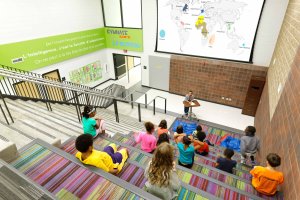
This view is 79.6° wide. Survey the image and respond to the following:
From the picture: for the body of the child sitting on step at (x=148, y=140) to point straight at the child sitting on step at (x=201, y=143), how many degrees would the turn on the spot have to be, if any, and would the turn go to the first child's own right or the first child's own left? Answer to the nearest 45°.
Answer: approximately 45° to the first child's own right

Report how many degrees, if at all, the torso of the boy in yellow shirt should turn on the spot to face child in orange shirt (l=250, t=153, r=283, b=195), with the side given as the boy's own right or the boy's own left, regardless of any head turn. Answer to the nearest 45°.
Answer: approximately 45° to the boy's own right

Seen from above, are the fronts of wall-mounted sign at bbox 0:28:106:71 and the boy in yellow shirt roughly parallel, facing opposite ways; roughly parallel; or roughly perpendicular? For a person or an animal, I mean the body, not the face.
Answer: roughly perpendicular

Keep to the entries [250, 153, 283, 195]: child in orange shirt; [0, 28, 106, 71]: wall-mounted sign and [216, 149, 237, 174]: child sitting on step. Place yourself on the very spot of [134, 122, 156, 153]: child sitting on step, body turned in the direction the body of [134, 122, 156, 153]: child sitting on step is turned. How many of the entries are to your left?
1

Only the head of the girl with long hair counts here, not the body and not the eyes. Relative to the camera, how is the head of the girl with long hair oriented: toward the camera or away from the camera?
away from the camera

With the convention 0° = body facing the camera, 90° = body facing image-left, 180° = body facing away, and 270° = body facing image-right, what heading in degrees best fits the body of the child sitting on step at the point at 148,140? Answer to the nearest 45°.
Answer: approximately 225°

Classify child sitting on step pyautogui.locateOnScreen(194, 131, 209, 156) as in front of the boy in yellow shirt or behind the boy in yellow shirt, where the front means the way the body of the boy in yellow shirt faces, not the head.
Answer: in front

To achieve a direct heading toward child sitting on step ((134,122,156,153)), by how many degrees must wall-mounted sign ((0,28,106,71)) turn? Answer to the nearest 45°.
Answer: approximately 45° to its right

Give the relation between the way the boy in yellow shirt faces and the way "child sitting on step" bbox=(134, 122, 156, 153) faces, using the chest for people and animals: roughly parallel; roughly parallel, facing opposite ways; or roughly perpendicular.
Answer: roughly parallel

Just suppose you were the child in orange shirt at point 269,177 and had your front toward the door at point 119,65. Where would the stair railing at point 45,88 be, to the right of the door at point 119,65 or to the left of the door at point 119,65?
left

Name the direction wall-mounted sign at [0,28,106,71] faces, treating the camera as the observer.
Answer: facing the viewer and to the right of the viewer

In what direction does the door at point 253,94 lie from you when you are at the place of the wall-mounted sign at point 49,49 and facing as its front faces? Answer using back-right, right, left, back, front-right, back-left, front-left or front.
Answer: front

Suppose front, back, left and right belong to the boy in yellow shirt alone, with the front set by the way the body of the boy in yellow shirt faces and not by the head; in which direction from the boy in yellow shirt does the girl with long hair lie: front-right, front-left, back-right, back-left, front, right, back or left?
right

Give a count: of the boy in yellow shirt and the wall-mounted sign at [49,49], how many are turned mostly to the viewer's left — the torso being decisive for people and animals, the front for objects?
0

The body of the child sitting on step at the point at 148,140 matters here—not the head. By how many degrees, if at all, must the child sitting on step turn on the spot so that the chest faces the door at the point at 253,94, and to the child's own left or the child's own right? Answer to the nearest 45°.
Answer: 0° — they already face it

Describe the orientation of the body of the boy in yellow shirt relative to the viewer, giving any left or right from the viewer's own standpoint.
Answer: facing away from the viewer and to the right of the viewer

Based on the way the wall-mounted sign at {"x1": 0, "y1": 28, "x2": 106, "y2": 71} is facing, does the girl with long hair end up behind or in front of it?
in front

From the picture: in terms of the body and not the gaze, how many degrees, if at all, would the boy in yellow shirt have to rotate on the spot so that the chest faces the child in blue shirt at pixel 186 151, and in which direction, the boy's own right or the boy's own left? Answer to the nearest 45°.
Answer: approximately 45° to the boy's own right

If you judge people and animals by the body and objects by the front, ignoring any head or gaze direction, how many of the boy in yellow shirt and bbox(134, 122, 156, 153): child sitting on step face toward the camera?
0
